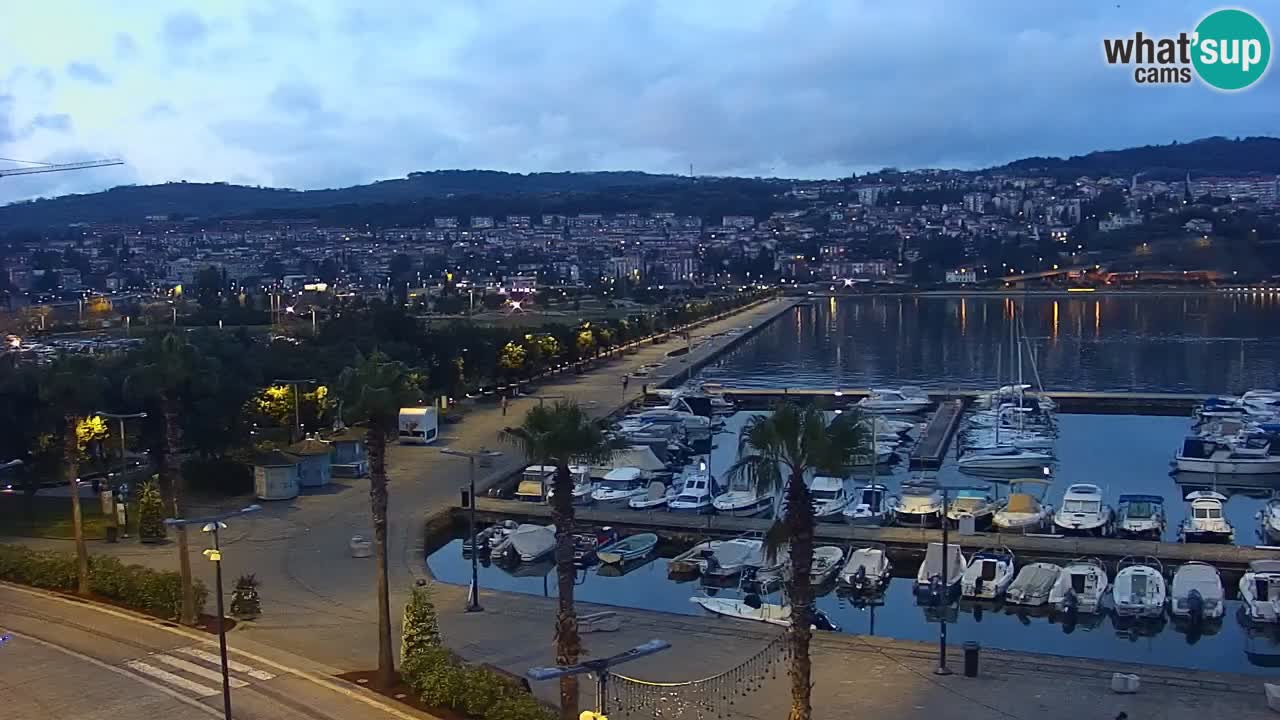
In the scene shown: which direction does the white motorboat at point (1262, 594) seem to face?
away from the camera

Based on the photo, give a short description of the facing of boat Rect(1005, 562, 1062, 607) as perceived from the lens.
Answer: facing away from the viewer and to the right of the viewer

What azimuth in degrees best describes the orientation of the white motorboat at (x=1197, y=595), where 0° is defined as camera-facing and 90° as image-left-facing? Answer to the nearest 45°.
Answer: approximately 180°

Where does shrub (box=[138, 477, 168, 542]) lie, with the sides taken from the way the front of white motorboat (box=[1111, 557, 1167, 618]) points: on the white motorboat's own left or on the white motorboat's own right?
on the white motorboat's own left

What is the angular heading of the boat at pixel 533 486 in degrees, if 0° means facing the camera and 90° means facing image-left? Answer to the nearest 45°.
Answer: approximately 45°

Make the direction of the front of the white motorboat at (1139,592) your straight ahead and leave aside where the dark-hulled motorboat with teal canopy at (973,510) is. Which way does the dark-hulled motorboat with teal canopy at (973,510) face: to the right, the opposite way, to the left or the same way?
the opposite way

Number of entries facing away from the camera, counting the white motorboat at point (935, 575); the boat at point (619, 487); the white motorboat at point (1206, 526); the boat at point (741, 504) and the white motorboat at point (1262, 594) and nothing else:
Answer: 2

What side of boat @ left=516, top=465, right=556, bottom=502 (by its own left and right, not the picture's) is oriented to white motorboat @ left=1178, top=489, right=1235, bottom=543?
left

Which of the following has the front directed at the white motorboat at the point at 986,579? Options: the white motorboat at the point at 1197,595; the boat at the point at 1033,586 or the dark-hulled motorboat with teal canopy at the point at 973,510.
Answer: the dark-hulled motorboat with teal canopy at the point at 973,510

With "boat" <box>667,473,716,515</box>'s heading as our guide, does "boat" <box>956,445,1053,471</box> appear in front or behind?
behind

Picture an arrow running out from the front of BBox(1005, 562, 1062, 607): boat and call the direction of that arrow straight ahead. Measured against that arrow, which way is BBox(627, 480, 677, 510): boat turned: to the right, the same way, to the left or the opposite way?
the opposite way

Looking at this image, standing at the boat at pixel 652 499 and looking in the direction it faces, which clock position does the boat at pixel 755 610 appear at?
the boat at pixel 755 610 is roughly at 10 o'clock from the boat at pixel 652 499.

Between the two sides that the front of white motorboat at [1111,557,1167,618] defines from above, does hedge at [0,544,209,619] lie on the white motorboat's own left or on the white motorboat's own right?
on the white motorboat's own left
